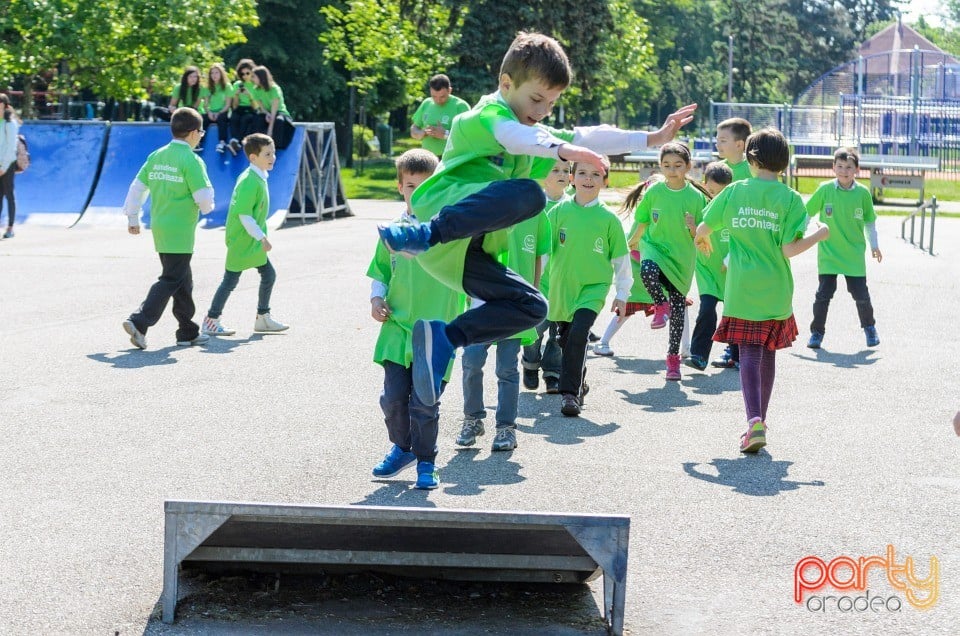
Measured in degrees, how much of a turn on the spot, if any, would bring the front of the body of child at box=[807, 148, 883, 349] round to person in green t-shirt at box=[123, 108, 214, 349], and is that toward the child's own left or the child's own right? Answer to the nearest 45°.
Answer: approximately 45° to the child's own right

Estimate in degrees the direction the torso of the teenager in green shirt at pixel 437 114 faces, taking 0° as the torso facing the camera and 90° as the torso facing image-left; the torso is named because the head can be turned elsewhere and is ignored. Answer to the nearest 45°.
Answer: approximately 0°

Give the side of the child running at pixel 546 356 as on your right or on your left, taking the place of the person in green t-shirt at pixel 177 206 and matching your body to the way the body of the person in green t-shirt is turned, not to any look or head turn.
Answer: on your right
